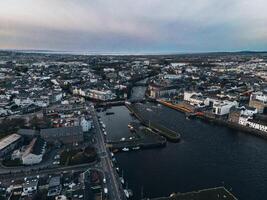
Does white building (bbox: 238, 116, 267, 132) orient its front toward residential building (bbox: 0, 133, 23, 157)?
yes

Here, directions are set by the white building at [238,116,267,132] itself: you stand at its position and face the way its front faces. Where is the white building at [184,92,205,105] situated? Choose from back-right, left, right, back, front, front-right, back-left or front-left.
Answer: right

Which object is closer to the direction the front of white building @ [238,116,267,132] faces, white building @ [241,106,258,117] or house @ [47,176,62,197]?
the house

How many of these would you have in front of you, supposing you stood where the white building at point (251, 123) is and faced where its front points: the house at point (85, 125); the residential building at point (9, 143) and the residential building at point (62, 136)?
3

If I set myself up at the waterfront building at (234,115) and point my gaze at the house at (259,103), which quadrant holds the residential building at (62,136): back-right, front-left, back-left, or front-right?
back-left

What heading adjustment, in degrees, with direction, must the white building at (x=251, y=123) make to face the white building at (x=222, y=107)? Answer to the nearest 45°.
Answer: approximately 90° to its right

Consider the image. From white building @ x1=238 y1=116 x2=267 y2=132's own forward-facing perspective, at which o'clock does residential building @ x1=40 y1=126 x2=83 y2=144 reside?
The residential building is roughly at 12 o'clock from the white building.

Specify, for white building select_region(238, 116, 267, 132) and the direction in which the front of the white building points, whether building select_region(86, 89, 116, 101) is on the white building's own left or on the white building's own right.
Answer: on the white building's own right

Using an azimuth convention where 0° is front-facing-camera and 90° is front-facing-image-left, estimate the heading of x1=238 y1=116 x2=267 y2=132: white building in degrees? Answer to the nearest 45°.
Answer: approximately 45°

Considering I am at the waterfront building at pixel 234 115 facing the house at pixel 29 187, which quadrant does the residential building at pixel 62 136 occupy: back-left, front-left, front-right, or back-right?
front-right

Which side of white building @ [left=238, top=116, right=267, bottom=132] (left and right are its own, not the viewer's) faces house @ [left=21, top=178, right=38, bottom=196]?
front

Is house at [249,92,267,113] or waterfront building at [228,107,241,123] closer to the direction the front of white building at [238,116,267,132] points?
the waterfront building

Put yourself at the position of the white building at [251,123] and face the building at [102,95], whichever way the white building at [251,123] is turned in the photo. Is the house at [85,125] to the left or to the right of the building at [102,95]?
left

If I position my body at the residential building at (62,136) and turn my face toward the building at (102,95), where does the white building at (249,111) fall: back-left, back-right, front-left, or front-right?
front-right

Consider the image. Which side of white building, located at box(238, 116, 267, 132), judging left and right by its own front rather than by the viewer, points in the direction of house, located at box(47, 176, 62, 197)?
front

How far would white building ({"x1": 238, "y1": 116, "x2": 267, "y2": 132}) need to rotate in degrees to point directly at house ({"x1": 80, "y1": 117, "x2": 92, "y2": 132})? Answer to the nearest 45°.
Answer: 0° — it already faces it

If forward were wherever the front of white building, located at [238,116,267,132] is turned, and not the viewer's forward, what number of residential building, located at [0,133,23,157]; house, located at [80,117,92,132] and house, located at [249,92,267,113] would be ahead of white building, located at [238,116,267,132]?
2

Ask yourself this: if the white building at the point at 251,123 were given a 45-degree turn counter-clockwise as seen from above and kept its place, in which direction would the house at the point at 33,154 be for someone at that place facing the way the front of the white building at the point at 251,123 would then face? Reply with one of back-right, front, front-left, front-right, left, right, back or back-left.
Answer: front-right
